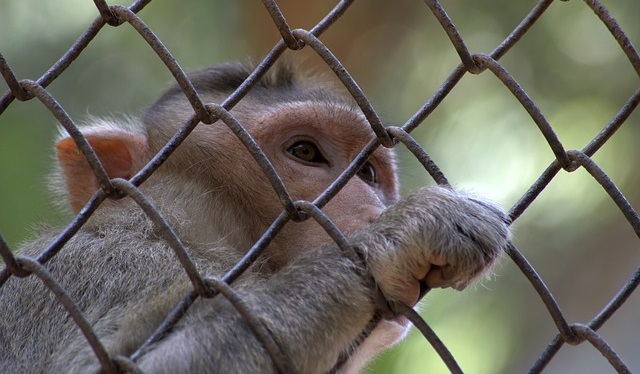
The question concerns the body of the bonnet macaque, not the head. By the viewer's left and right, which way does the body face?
facing the viewer and to the right of the viewer
